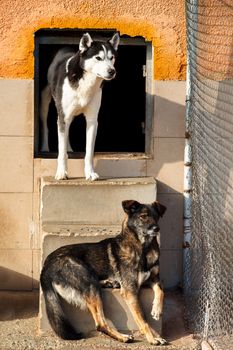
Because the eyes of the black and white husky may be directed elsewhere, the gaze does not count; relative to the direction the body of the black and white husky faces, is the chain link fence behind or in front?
in front

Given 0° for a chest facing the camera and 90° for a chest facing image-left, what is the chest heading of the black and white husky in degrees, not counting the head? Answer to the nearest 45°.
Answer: approximately 315°
